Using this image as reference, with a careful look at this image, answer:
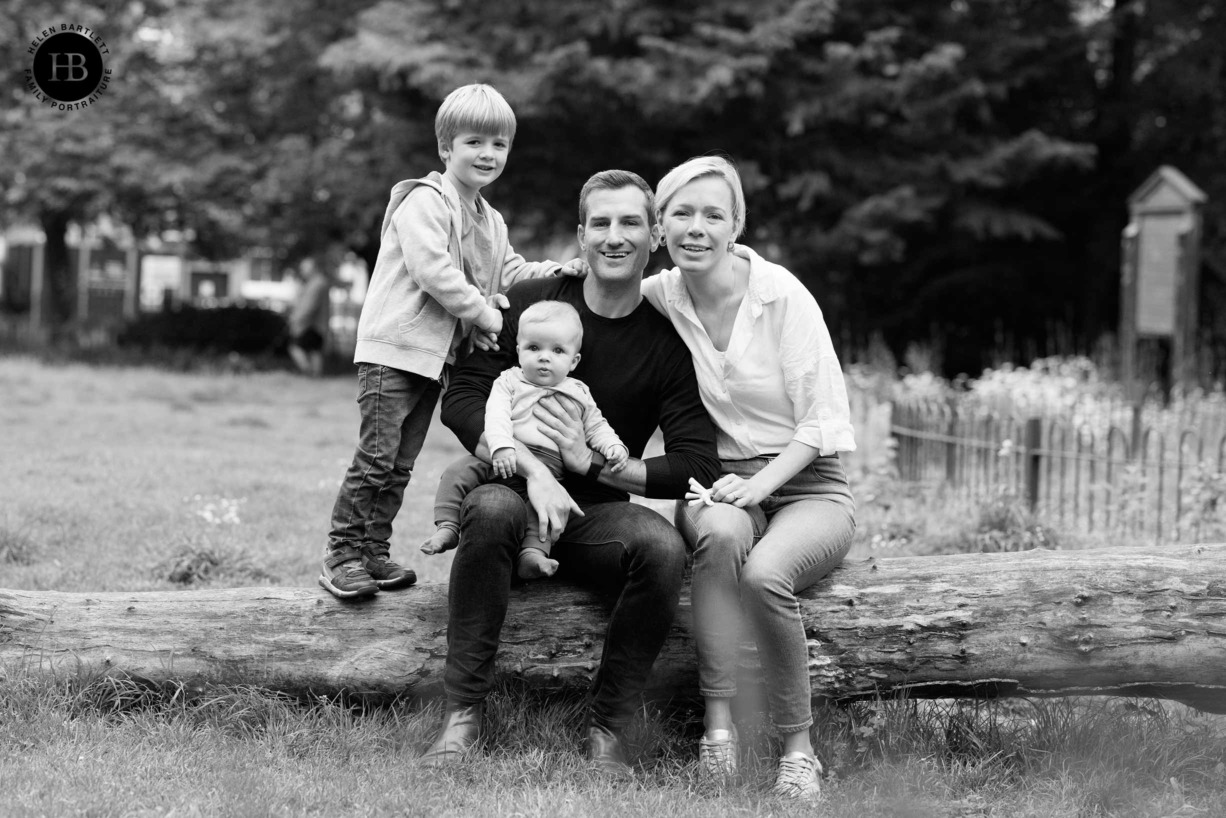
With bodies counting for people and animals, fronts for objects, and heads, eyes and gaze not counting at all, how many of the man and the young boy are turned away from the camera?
0

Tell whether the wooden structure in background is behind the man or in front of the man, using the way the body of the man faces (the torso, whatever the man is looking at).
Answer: behind

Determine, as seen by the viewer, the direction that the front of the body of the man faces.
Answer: toward the camera

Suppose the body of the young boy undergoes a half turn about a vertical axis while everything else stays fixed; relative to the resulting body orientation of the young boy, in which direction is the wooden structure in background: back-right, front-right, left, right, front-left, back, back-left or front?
right

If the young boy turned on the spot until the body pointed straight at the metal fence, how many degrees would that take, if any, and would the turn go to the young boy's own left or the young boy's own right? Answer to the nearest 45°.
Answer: approximately 90° to the young boy's own left

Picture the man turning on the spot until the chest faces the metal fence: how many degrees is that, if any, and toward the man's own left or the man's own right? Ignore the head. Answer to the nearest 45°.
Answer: approximately 135° to the man's own left
